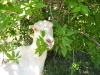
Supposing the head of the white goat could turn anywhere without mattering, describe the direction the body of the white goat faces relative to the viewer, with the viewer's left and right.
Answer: facing the viewer and to the right of the viewer

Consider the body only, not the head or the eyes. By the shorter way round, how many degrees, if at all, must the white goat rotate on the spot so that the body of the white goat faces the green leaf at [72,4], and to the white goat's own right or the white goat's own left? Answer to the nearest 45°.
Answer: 0° — it already faces it
